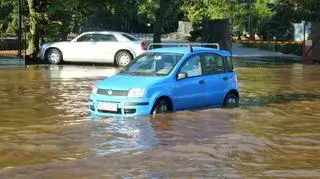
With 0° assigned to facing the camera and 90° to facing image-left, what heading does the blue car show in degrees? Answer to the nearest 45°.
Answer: approximately 45°

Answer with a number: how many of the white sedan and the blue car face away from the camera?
0

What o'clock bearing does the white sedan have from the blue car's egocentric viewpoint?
The white sedan is roughly at 4 o'clock from the blue car.

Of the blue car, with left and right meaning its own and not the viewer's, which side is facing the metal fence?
right

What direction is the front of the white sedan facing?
to the viewer's left

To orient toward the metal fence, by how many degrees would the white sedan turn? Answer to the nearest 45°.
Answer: approximately 45° to its right

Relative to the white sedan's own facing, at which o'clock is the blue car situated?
The blue car is roughly at 9 o'clock from the white sedan.
